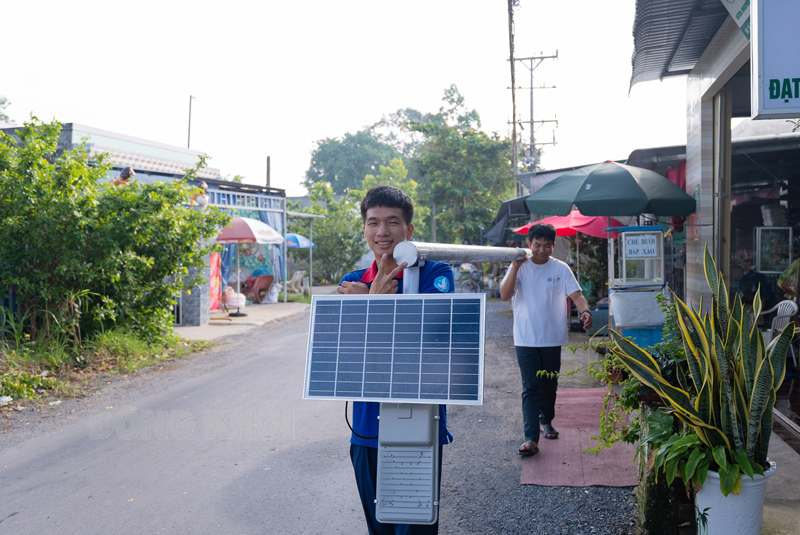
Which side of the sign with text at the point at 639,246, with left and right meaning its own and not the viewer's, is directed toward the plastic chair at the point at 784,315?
left

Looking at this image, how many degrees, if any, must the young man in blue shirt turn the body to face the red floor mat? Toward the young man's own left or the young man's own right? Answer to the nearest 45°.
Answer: approximately 135° to the young man's own left

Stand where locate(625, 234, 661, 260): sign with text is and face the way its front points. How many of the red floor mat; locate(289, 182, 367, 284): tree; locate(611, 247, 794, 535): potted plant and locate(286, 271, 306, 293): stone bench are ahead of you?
2

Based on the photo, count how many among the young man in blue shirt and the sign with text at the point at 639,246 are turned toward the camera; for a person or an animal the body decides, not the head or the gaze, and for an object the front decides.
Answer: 2

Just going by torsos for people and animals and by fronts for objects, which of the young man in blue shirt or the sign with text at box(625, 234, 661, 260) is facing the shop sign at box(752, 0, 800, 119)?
the sign with text

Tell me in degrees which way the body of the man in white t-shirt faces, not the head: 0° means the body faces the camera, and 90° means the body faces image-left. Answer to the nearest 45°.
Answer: approximately 0°

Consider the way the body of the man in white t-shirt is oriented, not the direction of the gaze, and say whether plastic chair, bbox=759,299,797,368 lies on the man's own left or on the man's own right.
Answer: on the man's own left

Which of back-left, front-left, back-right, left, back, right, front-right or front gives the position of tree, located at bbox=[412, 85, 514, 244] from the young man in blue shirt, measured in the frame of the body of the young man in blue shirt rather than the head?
back

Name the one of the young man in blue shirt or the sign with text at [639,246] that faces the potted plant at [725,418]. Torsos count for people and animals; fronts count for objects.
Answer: the sign with text
